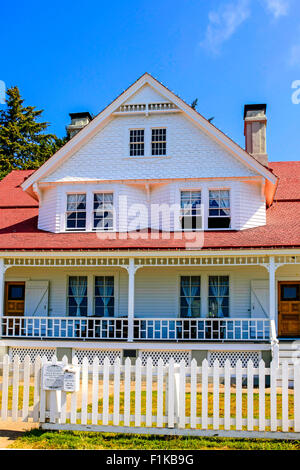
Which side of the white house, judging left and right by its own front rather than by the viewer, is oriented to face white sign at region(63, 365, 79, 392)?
front

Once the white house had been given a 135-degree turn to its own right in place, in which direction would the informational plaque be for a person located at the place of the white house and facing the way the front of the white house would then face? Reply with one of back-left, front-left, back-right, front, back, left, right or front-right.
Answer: back-left

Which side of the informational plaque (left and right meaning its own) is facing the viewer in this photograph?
front

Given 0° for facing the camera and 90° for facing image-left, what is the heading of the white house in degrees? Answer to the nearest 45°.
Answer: approximately 0°

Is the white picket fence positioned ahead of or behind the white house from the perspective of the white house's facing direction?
ahead
